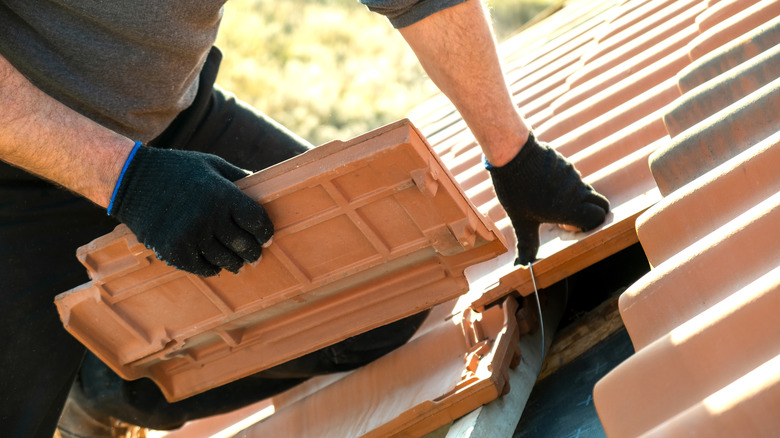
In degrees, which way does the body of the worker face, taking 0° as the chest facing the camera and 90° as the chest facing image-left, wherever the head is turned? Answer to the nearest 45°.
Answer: approximately 315°
